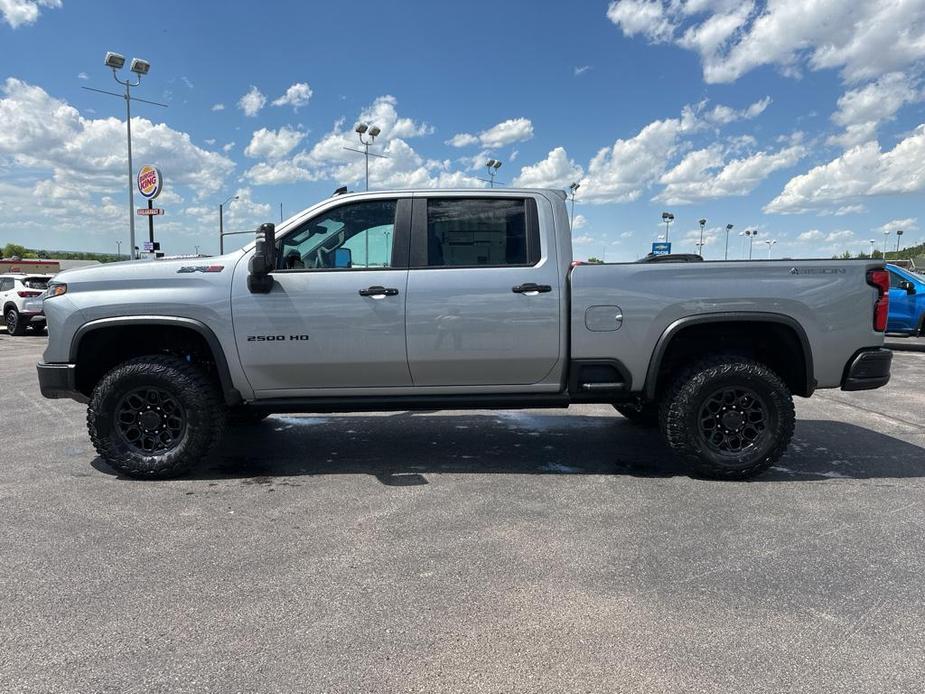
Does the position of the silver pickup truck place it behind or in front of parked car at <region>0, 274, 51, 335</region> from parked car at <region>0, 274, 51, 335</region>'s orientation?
behind

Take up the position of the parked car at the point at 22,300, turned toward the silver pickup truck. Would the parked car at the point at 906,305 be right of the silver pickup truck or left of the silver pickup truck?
left

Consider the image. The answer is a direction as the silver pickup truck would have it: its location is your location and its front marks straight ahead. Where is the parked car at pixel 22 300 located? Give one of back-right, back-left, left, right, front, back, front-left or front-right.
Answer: front-right

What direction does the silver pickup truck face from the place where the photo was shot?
facing to the left of the viewer

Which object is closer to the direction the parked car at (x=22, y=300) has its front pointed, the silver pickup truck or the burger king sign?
the burger king sign

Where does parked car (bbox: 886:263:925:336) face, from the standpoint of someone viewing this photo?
facing the viewer and to the right of the viewer

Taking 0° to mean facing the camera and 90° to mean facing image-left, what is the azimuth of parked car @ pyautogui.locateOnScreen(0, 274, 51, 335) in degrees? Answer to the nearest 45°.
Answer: approximately 135°

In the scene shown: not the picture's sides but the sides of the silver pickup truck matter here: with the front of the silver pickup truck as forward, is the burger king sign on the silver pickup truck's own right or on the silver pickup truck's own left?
on the silver pickup truck's own right

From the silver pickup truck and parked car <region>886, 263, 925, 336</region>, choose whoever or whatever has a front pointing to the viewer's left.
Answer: the silver pickup truck
